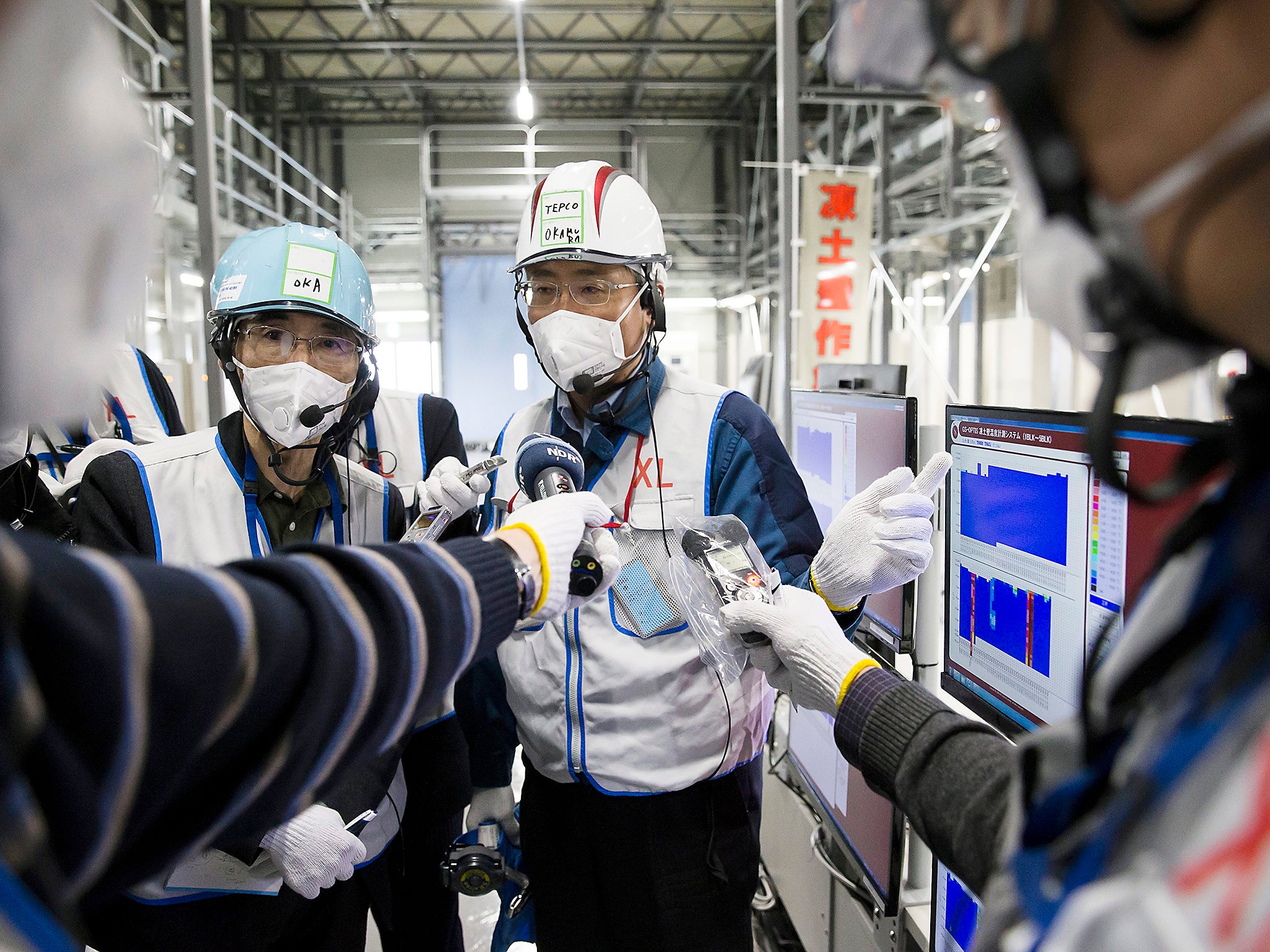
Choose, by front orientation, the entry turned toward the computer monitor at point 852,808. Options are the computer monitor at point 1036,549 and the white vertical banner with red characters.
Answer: the white vertical banner with red characters

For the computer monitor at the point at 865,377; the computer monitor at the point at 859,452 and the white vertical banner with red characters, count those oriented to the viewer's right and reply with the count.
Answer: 0

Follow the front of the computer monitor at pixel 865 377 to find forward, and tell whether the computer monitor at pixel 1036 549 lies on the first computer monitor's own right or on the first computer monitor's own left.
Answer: on the first computer monitor's own left

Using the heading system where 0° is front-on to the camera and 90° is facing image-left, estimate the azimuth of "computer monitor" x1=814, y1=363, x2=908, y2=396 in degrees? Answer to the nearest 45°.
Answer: approximately 45°

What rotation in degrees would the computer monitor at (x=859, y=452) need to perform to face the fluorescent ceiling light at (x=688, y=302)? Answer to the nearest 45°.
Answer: approximately 135° to its right

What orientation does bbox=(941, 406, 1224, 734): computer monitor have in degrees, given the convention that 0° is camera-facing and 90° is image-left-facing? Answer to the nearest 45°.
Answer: approximately 45°

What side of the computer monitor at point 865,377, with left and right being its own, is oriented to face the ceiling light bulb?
right

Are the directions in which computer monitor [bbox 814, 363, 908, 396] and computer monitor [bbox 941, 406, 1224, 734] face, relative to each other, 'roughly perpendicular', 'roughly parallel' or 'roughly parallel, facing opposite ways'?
roughly parallel

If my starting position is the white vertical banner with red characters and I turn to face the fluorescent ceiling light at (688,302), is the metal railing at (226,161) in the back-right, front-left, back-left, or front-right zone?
front-left

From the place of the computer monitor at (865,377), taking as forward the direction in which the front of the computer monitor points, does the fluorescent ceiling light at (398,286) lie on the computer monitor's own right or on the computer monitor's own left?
on the computer monitor's own right

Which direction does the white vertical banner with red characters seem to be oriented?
toward the camera

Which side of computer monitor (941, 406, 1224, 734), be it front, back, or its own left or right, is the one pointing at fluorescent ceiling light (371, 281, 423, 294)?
right

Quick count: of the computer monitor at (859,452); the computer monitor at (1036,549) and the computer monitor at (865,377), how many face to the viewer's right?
0
